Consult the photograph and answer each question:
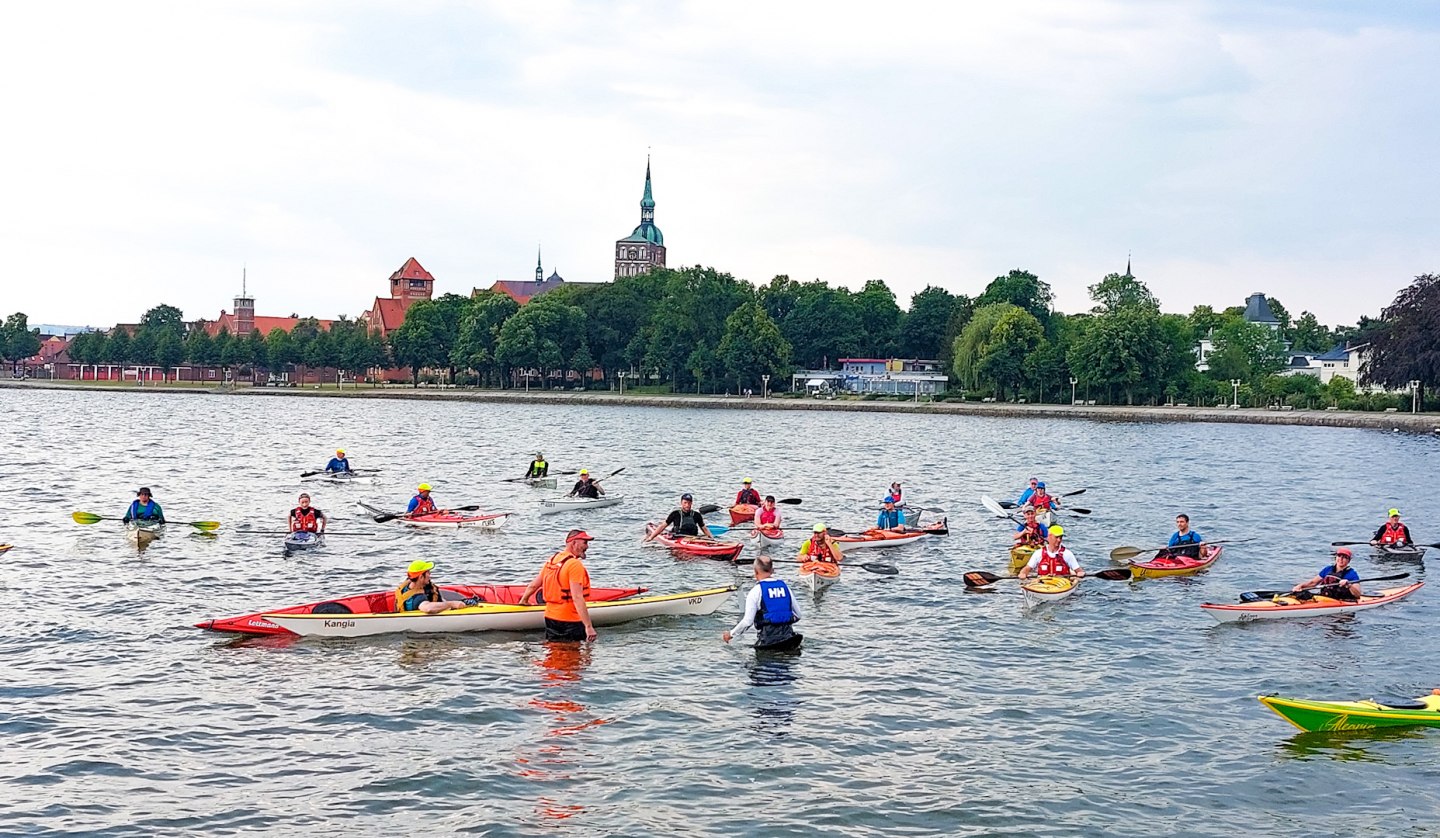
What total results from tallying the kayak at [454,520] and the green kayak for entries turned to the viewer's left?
1

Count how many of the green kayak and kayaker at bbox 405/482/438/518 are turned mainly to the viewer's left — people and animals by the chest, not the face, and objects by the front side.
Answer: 1

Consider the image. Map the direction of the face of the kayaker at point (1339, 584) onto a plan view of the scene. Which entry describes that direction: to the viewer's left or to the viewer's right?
to the viewer's left

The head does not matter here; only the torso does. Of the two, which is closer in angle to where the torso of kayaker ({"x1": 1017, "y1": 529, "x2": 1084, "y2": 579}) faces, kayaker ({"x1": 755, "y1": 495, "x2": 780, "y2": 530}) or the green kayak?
the green kayak

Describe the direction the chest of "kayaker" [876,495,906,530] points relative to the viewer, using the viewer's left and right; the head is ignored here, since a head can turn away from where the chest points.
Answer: facing the viewer and to the left of the viewer

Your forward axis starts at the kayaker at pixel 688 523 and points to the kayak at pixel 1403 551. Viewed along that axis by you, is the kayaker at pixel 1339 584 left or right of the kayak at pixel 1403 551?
right

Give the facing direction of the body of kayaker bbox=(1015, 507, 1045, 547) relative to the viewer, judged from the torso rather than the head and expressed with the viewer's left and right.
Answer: facing the viewer

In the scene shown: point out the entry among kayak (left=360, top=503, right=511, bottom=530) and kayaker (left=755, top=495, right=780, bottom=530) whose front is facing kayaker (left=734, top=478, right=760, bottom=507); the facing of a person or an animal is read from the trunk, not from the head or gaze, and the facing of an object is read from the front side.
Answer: the kayak

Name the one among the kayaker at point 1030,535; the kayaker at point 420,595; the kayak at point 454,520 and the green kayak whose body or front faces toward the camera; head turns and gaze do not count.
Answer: the kayaker at point 1030,535

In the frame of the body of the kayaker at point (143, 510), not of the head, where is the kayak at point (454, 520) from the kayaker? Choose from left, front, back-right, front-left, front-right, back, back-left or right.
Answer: left

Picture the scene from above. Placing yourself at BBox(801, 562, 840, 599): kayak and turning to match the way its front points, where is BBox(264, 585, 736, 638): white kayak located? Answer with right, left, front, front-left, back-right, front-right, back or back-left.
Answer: front-right

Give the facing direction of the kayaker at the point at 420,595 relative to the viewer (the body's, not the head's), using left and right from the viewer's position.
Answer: facing to the right of the viewer

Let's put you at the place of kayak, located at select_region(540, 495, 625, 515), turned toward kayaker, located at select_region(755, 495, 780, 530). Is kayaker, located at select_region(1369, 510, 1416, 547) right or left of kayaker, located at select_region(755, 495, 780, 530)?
left

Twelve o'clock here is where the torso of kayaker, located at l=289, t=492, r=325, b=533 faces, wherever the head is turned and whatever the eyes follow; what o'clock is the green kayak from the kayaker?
The green kayak is roughly at 11 o'clock from the kayaker.

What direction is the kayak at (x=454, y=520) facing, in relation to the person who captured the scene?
facing to the right of the viewer
